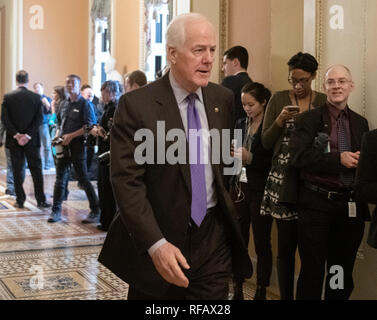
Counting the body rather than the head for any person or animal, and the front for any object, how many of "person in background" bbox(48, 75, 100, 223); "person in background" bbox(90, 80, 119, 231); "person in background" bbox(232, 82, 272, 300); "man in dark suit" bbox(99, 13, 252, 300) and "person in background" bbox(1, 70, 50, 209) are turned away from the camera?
1

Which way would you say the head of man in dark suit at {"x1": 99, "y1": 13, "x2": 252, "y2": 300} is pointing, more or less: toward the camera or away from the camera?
toward the camera

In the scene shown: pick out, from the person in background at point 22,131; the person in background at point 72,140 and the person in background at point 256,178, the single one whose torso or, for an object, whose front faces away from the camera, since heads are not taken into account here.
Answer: the person in background at point 22,131

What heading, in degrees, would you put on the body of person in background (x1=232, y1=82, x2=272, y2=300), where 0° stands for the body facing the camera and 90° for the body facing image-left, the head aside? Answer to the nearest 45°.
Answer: approximately 45°

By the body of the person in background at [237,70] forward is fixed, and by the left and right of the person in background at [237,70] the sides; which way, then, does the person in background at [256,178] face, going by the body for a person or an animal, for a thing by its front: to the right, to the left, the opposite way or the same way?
to the left

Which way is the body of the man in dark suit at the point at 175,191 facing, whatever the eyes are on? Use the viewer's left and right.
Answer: facing the viewer and to the right of the viewer

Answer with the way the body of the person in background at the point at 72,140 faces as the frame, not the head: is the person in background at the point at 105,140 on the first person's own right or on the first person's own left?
on the first person's own left

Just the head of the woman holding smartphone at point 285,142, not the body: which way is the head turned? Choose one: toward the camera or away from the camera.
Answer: toward the camera

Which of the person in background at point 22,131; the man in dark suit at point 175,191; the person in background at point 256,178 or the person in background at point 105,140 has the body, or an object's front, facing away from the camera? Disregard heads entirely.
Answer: the person in background at point 22,131

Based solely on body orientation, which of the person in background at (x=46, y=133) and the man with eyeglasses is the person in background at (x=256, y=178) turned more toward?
the man with eyeglasses

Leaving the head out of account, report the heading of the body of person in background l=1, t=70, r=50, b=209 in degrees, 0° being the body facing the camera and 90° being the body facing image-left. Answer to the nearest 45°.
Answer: approximately 180°
